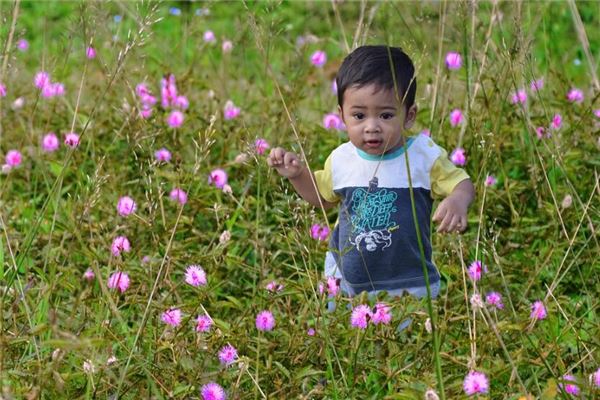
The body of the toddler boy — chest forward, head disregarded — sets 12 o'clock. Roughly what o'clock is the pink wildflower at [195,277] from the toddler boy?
The pink wildflower is roughly at 3 o'clock from the toddler boy.

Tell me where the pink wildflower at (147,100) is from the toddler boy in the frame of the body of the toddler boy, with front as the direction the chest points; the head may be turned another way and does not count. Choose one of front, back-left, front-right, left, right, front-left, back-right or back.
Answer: back-right

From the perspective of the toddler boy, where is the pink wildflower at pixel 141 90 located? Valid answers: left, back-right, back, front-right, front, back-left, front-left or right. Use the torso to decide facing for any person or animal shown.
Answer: back-right

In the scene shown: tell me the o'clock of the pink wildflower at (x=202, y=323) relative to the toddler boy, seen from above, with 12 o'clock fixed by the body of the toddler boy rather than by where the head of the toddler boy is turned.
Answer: The pink wildflower is roughly at 3 o'clock from the toddler boy.

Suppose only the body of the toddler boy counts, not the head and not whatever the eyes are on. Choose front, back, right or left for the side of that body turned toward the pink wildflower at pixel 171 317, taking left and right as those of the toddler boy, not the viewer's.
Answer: right

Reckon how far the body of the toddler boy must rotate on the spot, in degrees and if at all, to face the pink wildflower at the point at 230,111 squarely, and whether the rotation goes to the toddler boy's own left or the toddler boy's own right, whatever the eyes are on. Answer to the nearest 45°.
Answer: approximately 135° to the toddler boy's own right
